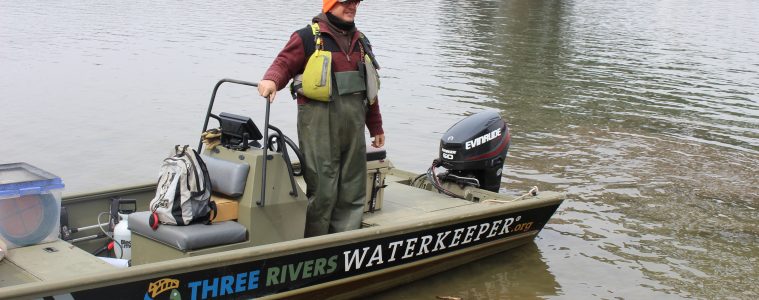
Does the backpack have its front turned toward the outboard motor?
no

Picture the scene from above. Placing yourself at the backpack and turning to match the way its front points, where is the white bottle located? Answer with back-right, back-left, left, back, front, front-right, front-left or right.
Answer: front

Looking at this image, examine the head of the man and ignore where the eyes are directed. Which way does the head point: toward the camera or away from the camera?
toward the camera

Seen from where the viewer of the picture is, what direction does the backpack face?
facing the viewer and to the left of the viewer

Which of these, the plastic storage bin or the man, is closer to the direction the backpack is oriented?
the plastic storage bin

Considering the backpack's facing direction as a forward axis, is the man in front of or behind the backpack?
behind

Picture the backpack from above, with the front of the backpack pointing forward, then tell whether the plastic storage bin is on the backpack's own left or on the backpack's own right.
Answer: on the backpack's own right
